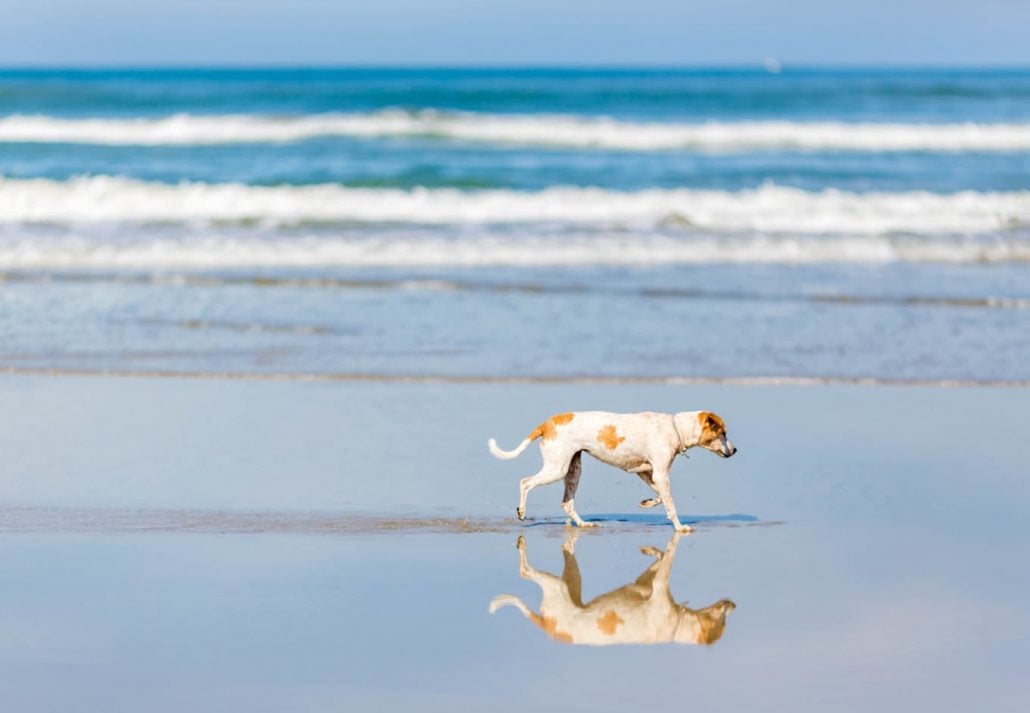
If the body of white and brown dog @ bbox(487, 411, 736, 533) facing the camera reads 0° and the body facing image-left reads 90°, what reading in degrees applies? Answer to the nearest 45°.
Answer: approximately 270°
